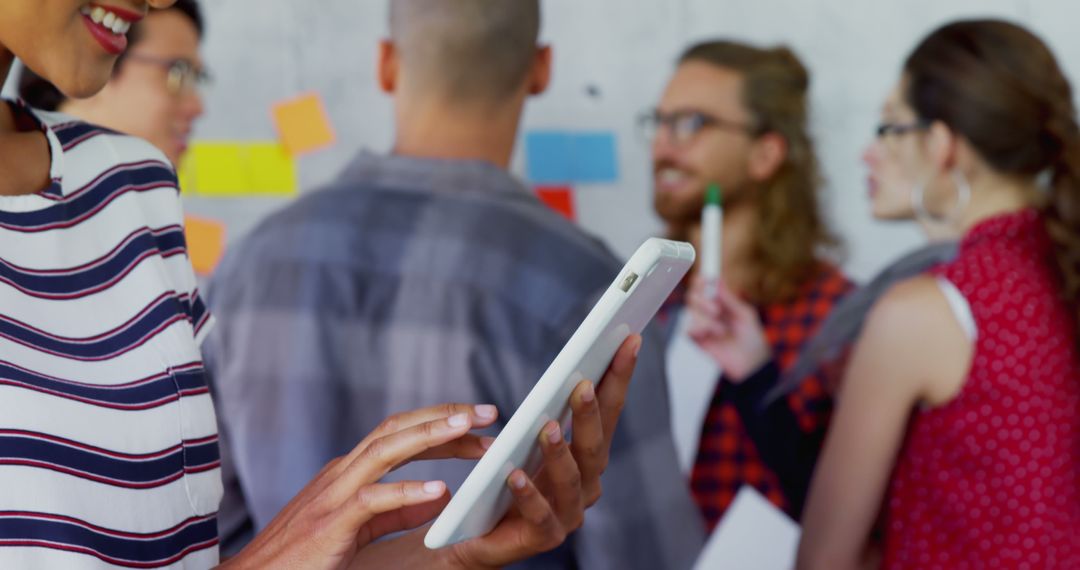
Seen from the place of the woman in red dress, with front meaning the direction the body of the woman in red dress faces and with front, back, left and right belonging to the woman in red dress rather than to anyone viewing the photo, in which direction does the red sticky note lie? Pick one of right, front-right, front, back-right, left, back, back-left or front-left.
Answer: front

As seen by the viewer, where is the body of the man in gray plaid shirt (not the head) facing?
away from the camera

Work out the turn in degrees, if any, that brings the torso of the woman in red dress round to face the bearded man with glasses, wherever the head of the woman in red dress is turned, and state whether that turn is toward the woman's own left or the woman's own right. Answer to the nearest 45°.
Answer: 0° — they already face them

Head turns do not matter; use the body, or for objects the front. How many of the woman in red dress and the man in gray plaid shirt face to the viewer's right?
0

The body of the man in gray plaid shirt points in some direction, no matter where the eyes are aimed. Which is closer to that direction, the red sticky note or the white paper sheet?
the red sticky note

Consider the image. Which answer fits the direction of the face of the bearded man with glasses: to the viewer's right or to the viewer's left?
to the viewer's left

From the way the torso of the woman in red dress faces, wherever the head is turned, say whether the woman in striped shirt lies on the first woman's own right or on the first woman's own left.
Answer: on the first woman's own left

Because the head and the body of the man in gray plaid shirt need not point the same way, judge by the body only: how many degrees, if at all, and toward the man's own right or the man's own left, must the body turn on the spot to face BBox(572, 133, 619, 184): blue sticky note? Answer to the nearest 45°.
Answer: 0° — they already face it

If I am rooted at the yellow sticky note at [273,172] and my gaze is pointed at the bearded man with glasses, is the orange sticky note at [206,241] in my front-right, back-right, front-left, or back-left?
back-right

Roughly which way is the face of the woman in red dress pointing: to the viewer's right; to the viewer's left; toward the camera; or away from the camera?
to the viewer's left

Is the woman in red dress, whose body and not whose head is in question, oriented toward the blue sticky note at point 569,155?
yes

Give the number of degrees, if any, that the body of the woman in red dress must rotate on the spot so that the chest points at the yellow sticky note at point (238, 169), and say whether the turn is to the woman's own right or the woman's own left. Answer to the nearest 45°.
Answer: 0° — they already face it

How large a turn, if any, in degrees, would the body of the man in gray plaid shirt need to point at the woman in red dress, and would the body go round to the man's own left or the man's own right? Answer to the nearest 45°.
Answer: approximately 90° to the man's own right

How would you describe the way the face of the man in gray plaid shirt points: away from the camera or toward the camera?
away from the camera

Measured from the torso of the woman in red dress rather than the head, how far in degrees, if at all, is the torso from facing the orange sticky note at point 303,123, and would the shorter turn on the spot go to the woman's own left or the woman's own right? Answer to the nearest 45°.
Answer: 0° — they already face it

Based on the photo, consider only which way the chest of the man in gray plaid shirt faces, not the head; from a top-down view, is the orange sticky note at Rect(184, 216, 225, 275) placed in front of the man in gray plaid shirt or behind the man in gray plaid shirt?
in front

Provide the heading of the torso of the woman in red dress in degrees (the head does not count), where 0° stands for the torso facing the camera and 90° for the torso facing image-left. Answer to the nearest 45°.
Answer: approximately 135°

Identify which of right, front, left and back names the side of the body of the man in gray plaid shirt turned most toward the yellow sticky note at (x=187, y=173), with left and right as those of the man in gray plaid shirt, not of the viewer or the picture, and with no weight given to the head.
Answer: front

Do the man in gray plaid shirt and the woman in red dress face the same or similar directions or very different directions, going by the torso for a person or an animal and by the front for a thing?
same or similar directions
